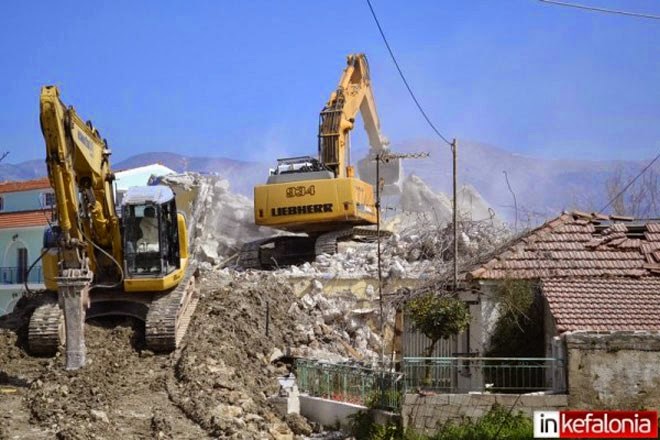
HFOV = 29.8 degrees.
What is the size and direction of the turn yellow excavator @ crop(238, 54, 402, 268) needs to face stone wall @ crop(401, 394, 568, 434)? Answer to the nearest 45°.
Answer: approximately 135° to its right

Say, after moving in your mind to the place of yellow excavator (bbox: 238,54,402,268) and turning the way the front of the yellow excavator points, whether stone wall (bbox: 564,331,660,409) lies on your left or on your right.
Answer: on your right

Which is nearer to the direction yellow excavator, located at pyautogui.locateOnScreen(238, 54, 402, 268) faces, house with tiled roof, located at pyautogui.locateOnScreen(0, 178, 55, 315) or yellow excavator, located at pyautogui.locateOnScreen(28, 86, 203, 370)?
the house with tiled roof

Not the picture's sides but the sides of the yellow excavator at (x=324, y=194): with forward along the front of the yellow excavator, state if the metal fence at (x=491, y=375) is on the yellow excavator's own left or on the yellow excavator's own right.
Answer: on the yellow excavator's own right

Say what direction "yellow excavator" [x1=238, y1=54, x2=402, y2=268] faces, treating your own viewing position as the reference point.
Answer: facing away from the viewer and to the right of the viewer

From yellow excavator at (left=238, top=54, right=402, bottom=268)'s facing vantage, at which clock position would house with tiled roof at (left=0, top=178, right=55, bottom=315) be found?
The house with tiled roof is roughly at 9 o'clock from the yellow excavator.
